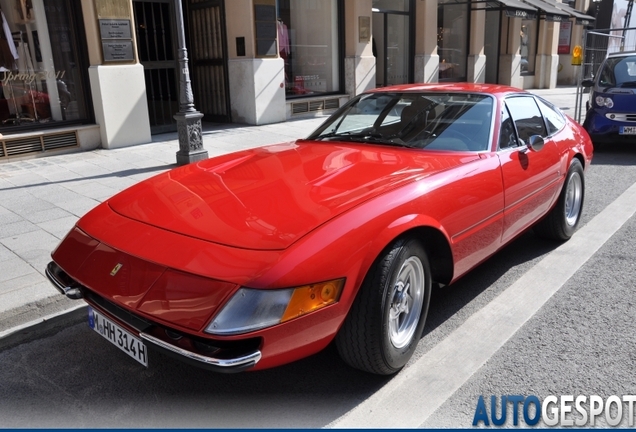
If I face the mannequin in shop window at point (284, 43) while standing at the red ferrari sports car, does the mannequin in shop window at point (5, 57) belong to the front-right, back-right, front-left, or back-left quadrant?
front-left

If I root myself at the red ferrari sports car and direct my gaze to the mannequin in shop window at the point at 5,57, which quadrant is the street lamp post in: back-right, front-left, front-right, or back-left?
front-right

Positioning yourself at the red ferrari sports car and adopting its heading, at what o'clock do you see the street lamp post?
The street lamp post is roughly at 4 o'clock from the red ferrari sports car.

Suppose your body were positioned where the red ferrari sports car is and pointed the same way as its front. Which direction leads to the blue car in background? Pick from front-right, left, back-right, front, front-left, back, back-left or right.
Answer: back

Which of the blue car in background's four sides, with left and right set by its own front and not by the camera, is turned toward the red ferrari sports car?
front

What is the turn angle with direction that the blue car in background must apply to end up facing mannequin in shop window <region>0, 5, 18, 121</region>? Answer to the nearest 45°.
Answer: approximately 45° to its right

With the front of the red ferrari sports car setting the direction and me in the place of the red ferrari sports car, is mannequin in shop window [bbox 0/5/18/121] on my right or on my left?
on my right

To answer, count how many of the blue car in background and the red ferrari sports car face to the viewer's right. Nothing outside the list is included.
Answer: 0

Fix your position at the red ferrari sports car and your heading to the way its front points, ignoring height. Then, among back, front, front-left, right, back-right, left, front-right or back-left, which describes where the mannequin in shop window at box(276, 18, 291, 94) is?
back-right

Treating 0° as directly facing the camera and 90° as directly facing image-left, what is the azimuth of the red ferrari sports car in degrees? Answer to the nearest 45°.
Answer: approximately 45°

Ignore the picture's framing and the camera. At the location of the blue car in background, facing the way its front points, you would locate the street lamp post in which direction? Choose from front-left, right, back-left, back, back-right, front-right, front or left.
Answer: front-right

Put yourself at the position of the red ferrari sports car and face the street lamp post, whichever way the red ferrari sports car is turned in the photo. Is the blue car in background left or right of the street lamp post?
right

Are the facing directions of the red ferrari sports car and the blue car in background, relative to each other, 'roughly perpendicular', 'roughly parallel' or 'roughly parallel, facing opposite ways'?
roughly parallel

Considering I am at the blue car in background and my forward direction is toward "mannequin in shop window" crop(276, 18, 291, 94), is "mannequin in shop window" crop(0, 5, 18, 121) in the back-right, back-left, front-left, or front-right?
front-left

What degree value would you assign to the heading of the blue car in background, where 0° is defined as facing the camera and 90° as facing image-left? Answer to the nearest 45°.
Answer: approximately 0°
